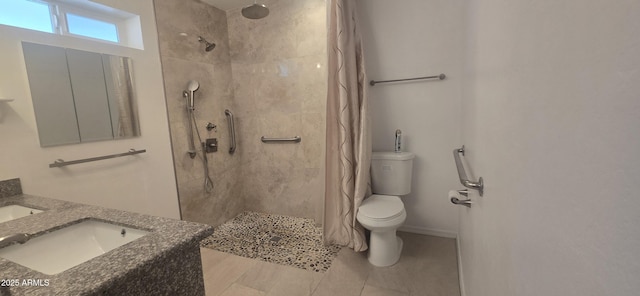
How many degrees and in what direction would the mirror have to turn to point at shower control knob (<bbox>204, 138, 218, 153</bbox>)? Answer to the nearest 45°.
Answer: approximately 45° to its left

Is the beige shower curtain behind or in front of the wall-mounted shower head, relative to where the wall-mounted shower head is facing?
in front

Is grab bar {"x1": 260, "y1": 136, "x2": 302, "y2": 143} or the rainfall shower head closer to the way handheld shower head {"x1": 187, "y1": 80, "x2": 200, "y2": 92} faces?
the rainfall shower head

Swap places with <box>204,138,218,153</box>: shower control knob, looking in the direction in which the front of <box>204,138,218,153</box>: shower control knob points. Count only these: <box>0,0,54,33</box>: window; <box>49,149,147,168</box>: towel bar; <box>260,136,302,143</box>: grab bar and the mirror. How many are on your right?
3

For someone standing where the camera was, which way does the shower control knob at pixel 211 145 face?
facing the viewer and to the right of the viewer

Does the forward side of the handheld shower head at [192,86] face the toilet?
yes
